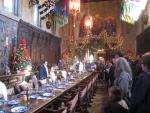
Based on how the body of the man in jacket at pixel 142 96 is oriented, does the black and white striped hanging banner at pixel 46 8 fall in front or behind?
in front

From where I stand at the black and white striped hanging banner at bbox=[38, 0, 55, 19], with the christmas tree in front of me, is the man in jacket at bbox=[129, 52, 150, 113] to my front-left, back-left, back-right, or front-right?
front-left

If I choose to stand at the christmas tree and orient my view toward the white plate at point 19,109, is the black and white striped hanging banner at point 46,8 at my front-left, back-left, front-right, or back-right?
back-left

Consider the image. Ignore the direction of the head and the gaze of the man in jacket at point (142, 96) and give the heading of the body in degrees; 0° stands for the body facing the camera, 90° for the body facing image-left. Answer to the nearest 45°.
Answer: approximately 135°

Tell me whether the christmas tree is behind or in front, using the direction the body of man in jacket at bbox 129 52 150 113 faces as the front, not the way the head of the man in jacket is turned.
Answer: in front
